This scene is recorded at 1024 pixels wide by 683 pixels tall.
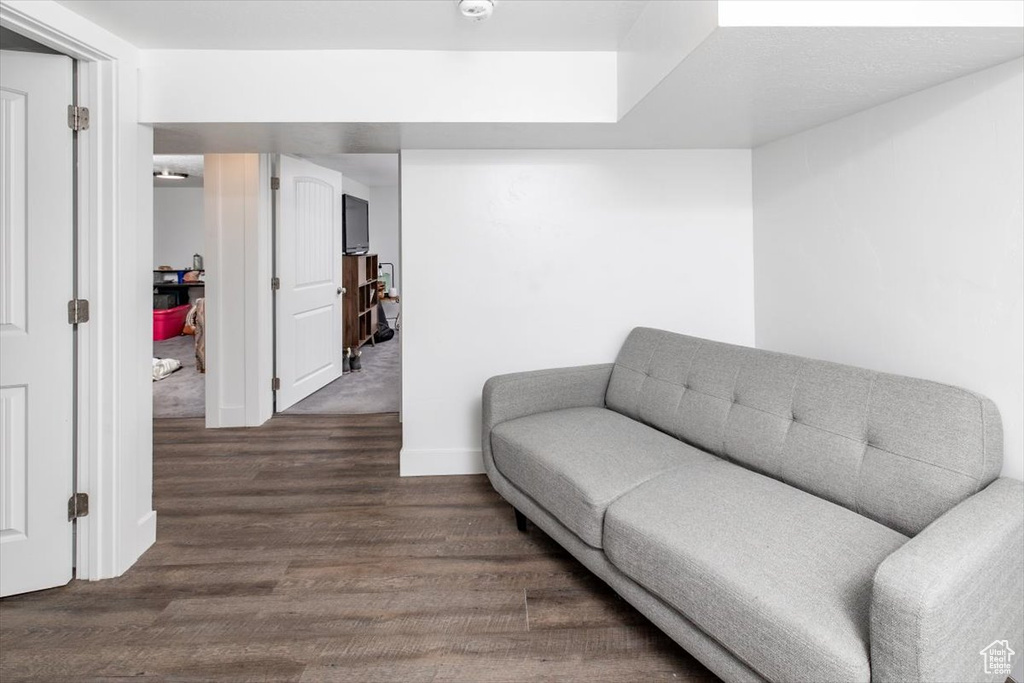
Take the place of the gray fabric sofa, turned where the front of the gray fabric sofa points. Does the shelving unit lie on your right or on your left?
on your right

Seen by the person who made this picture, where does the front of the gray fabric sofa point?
facing the viewer and to the left of the viewer

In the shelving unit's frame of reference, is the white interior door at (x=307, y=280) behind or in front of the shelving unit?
in front

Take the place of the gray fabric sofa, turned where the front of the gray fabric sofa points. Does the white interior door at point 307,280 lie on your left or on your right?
on your right

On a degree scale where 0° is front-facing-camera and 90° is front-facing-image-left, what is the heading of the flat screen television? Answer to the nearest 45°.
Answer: approximately 315°

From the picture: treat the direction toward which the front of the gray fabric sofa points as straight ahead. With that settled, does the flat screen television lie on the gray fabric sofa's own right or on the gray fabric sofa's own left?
on the gray fabric sofa's own right
